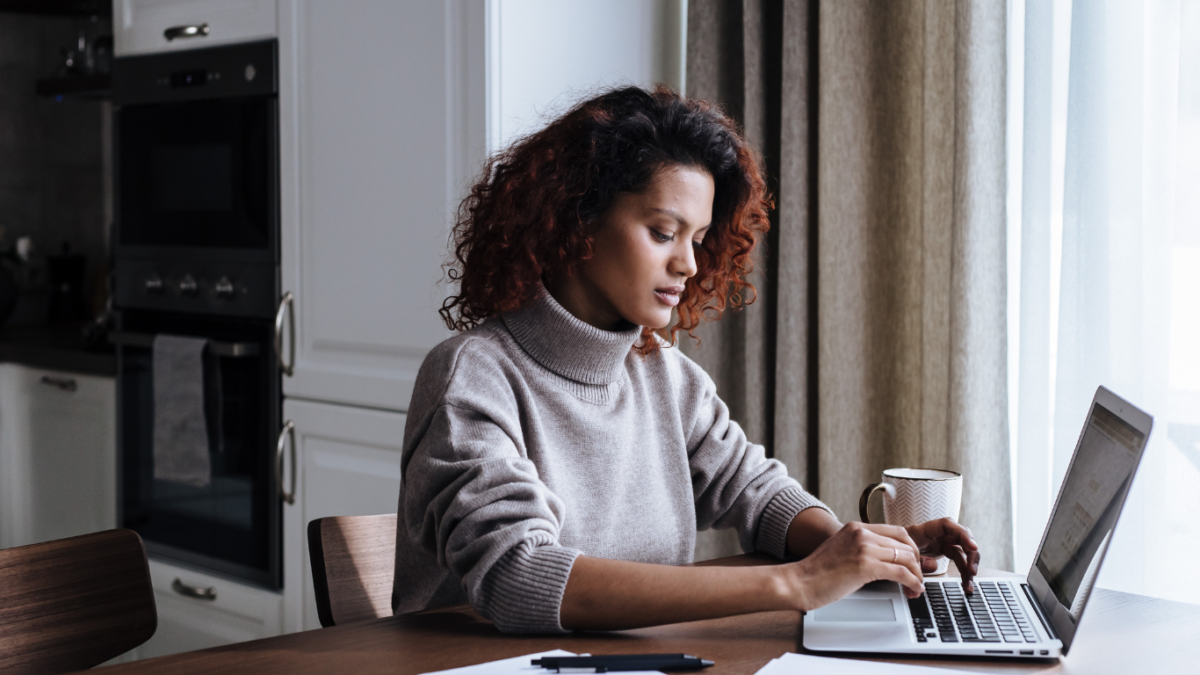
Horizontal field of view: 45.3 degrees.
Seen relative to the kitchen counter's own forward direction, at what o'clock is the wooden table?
The wooden table is roughly at 10 o'clock from the kitchen counter.

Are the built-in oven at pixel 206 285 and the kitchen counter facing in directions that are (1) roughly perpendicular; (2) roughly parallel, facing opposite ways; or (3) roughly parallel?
roughly parallel

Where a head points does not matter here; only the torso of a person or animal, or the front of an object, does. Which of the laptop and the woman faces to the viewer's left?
the laptop

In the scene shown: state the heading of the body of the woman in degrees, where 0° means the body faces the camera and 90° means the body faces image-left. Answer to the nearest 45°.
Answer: approximately 315°

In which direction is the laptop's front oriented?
to the viewer's left

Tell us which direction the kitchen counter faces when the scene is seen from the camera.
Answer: facing the viewer and to the left of the viewer

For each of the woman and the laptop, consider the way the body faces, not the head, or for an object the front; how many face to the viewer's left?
1

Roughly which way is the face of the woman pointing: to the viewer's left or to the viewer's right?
to the viewer's right

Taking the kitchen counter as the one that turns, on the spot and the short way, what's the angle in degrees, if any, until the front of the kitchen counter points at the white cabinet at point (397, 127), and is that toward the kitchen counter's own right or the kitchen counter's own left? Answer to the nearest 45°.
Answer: approximately 90° to the kitchen counter's own left

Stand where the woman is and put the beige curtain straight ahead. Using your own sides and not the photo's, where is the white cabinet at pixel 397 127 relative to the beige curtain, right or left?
left

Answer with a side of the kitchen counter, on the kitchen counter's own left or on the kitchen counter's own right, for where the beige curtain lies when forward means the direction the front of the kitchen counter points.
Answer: on the kitchen counter's own left

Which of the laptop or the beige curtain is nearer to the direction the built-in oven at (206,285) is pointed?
the laptop

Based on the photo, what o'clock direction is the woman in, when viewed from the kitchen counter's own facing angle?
The woman is roughly at 10 o'clock from the kitchen counter.

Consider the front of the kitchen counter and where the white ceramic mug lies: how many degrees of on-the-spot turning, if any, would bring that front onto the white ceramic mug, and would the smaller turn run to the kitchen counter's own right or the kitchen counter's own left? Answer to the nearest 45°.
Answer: approximately 45° to the kitchen counter's own left

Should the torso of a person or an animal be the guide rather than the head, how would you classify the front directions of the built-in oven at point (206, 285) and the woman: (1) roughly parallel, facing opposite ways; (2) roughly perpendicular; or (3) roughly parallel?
roughly perpendicular

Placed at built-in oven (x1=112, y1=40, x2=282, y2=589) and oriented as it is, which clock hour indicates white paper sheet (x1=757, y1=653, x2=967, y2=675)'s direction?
The white paper sheet is roughly at 10 o'clock from the built-in oven.

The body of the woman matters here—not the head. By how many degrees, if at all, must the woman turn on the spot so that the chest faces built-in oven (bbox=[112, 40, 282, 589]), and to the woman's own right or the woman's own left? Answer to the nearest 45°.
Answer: approximately 180°
